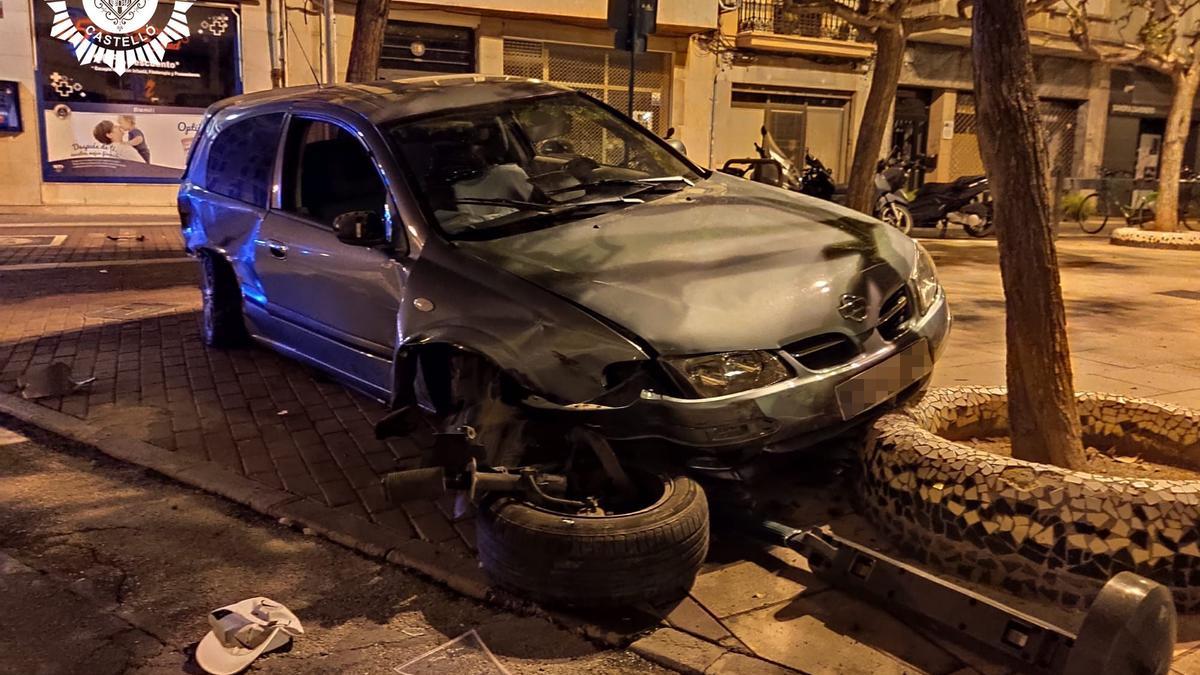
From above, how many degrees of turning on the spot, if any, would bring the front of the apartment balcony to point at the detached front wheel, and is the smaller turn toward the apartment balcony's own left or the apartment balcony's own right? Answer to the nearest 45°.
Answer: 0° — it already faces it

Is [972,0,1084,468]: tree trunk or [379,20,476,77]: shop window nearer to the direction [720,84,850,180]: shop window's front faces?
the tree trunk

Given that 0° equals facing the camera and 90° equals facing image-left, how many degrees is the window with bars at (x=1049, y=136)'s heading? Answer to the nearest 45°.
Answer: approximately 0°

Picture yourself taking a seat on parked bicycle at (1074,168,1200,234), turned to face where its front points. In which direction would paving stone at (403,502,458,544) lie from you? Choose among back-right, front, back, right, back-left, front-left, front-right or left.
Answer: left

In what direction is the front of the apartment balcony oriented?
toward the camera

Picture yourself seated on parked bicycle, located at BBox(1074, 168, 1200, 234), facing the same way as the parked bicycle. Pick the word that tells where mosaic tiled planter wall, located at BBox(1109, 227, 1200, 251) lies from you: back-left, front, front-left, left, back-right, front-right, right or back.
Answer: left

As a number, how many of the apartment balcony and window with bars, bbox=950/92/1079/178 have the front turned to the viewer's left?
0

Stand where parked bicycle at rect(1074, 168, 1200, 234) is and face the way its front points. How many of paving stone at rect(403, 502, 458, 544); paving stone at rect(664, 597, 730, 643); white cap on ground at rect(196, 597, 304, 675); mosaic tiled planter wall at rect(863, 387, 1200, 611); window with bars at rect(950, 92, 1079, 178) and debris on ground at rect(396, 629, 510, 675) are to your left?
5

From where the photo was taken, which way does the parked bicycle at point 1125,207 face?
to the viewer's left

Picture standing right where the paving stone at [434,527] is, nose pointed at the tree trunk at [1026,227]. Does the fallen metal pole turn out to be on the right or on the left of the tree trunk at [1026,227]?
right

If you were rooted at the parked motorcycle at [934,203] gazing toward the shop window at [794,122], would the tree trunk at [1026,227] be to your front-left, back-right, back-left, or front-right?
back-left

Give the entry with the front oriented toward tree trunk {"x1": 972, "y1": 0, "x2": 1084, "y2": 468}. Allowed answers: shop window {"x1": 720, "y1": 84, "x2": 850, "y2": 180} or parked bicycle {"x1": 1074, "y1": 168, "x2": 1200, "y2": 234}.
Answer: the shop window

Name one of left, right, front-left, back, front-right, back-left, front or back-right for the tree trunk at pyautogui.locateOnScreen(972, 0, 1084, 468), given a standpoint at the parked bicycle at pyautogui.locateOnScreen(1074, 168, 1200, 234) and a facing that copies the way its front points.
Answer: left

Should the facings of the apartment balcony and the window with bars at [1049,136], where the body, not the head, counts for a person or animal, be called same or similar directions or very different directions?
same or similar directions

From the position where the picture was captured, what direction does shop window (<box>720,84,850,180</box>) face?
facing the viewer

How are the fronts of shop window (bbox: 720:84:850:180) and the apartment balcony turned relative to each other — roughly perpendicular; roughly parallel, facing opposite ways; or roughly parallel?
roughly parallel

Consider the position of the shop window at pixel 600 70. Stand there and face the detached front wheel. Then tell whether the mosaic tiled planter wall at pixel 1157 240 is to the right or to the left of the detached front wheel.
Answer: left

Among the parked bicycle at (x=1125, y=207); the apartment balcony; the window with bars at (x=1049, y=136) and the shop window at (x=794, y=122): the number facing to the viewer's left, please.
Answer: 1
